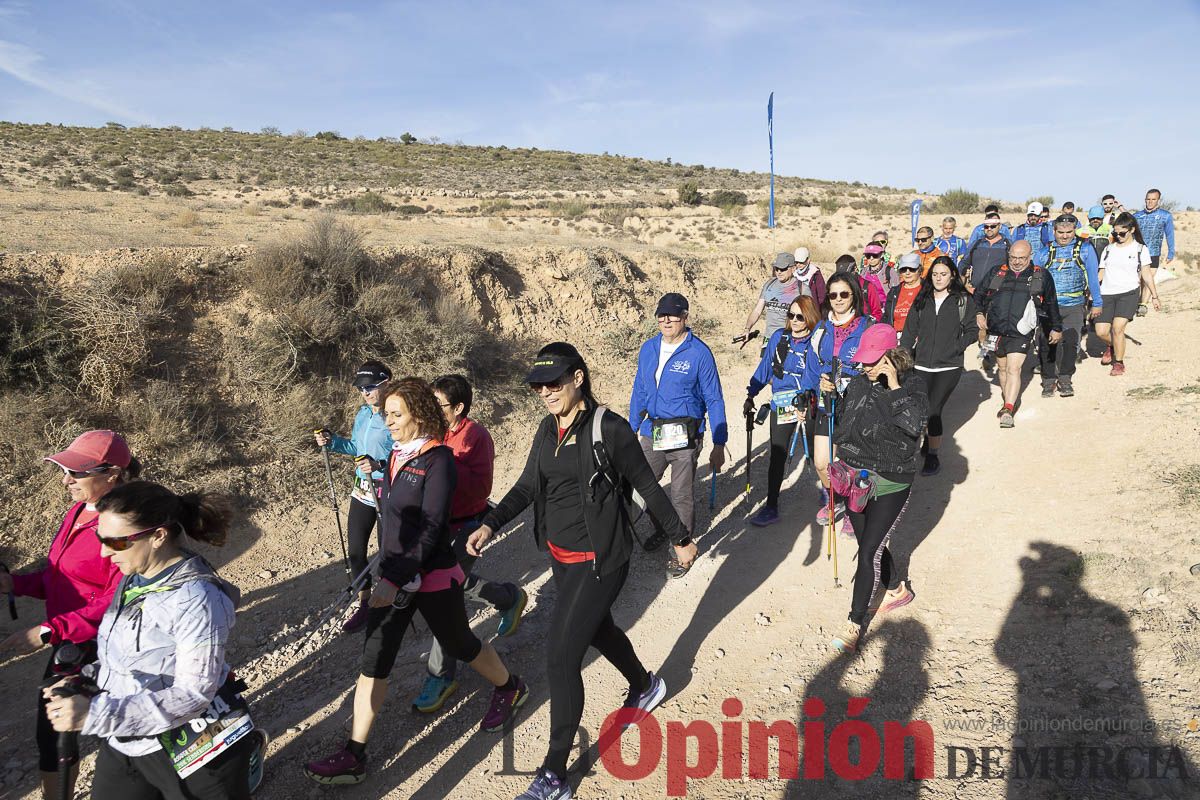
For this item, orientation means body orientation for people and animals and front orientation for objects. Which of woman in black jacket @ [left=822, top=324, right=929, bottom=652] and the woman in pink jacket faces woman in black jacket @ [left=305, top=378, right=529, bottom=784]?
woman in black jacket @ [left=822, top=324, right=929, bottom=652]

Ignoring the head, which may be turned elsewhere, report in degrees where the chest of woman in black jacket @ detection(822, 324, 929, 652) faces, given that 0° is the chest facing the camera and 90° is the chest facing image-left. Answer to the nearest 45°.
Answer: approximately 45°

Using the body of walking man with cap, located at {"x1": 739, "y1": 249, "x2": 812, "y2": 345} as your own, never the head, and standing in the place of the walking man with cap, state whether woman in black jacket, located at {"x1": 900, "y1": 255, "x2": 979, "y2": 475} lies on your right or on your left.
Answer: on your left

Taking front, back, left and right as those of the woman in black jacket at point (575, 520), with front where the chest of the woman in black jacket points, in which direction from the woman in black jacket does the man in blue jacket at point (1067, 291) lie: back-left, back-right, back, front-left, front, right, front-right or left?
back

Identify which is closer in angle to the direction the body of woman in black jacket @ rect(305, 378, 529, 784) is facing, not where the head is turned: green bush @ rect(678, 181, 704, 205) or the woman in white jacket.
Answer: the woman in white jacket

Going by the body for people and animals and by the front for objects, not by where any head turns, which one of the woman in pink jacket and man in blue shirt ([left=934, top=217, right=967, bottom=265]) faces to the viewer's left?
the woman in pink jacket

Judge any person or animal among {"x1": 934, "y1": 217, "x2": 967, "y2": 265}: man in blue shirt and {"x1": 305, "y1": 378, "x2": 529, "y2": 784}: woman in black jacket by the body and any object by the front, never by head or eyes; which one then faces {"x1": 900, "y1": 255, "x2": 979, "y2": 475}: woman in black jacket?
the man in blue shirt

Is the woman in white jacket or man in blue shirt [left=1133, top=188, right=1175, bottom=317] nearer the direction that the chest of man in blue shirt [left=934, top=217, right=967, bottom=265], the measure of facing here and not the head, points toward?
the woman in white jacket

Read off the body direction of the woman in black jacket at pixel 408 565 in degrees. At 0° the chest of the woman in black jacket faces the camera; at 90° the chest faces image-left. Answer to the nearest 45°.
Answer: approximately 45°
